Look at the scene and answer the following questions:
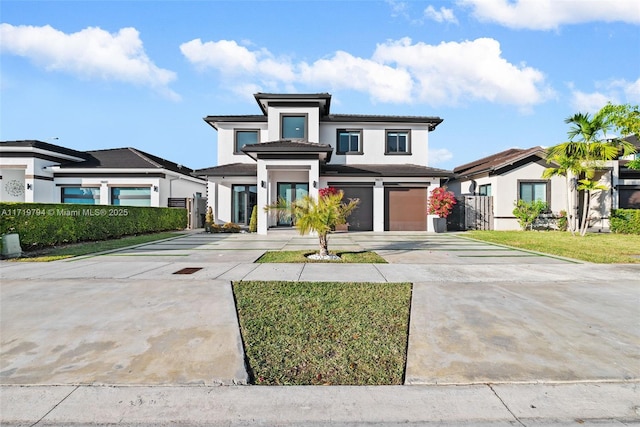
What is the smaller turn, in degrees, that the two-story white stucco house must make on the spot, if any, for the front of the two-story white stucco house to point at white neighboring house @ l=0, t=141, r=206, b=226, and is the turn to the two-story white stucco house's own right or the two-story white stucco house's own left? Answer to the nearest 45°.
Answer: approximately 90° to the two-story white stucco house's own right

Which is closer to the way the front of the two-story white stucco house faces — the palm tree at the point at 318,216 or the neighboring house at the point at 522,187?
the palm tree

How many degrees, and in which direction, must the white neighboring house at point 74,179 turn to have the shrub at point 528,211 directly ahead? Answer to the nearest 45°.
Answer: approximately 45° to its left

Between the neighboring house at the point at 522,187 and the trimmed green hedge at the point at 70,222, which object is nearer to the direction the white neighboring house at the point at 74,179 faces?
the trimmed green hedge

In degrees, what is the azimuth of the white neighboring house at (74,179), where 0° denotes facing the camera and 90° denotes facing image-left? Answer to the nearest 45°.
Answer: approximately 0°

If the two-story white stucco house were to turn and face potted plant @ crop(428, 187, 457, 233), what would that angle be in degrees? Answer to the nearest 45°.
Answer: approximately 90° to its left

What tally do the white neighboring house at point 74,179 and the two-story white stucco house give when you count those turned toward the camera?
2

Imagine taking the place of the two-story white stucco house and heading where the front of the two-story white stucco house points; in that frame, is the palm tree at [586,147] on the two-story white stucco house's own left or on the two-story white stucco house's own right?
on the two-story white stucco house's own left

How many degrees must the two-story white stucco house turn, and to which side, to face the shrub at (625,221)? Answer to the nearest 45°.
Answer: approximately 90° to its left

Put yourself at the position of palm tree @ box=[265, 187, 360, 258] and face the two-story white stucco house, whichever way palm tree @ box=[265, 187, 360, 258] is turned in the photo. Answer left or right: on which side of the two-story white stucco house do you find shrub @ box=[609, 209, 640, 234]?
right
